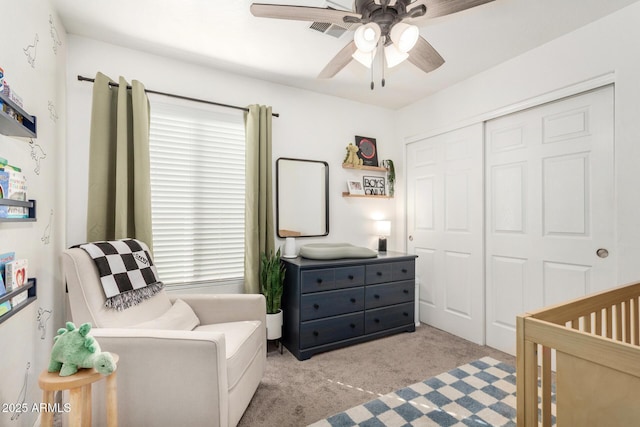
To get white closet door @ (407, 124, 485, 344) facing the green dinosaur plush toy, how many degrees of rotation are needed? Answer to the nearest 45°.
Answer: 0° — it already faces it

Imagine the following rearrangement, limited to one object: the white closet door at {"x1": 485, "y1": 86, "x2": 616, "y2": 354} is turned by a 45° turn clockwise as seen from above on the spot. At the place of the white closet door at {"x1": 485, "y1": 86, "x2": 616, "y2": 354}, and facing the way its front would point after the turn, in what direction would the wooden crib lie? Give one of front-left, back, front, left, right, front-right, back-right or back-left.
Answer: left

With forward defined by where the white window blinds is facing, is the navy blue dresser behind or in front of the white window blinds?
in front

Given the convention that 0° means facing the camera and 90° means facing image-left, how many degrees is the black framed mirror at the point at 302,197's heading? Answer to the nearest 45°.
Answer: approximately 315°

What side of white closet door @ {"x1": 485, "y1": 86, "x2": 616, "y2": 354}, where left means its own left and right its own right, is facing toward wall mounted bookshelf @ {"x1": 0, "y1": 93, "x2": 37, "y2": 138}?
front

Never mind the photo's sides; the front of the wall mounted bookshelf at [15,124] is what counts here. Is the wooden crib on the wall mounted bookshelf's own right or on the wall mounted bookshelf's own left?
on the wall mounted bookshelf's own right

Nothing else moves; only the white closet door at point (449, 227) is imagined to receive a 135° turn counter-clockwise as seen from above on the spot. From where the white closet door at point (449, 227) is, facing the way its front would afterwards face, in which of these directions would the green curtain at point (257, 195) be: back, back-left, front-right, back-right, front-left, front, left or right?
back-right

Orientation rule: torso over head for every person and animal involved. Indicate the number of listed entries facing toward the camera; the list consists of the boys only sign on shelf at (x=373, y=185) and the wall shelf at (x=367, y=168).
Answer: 2

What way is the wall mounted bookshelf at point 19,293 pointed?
to the viewer's right

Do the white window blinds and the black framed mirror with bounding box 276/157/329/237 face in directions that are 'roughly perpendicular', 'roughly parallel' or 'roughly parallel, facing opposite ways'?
roughly parallel

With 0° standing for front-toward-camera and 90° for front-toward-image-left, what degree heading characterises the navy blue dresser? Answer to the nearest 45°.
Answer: approximately 315°

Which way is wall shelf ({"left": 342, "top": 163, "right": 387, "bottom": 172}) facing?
toward the camera

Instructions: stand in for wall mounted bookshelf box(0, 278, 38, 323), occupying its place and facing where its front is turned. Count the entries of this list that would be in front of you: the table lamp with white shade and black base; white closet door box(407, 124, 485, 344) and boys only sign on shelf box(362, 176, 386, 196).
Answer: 3

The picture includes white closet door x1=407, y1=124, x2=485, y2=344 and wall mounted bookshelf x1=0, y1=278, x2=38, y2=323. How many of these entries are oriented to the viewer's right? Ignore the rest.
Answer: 1

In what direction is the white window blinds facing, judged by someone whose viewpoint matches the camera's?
facing the viewer and to the right of the viewer

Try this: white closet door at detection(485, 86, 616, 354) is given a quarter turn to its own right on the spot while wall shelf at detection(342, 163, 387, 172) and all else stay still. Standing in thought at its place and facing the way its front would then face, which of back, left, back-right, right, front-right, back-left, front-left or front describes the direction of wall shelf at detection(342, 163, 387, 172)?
front-left

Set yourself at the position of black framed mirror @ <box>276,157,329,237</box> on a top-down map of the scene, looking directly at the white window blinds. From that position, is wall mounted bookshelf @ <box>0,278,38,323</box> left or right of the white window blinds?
left

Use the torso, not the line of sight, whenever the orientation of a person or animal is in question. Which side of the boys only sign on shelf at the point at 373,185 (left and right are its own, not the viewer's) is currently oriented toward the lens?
front
